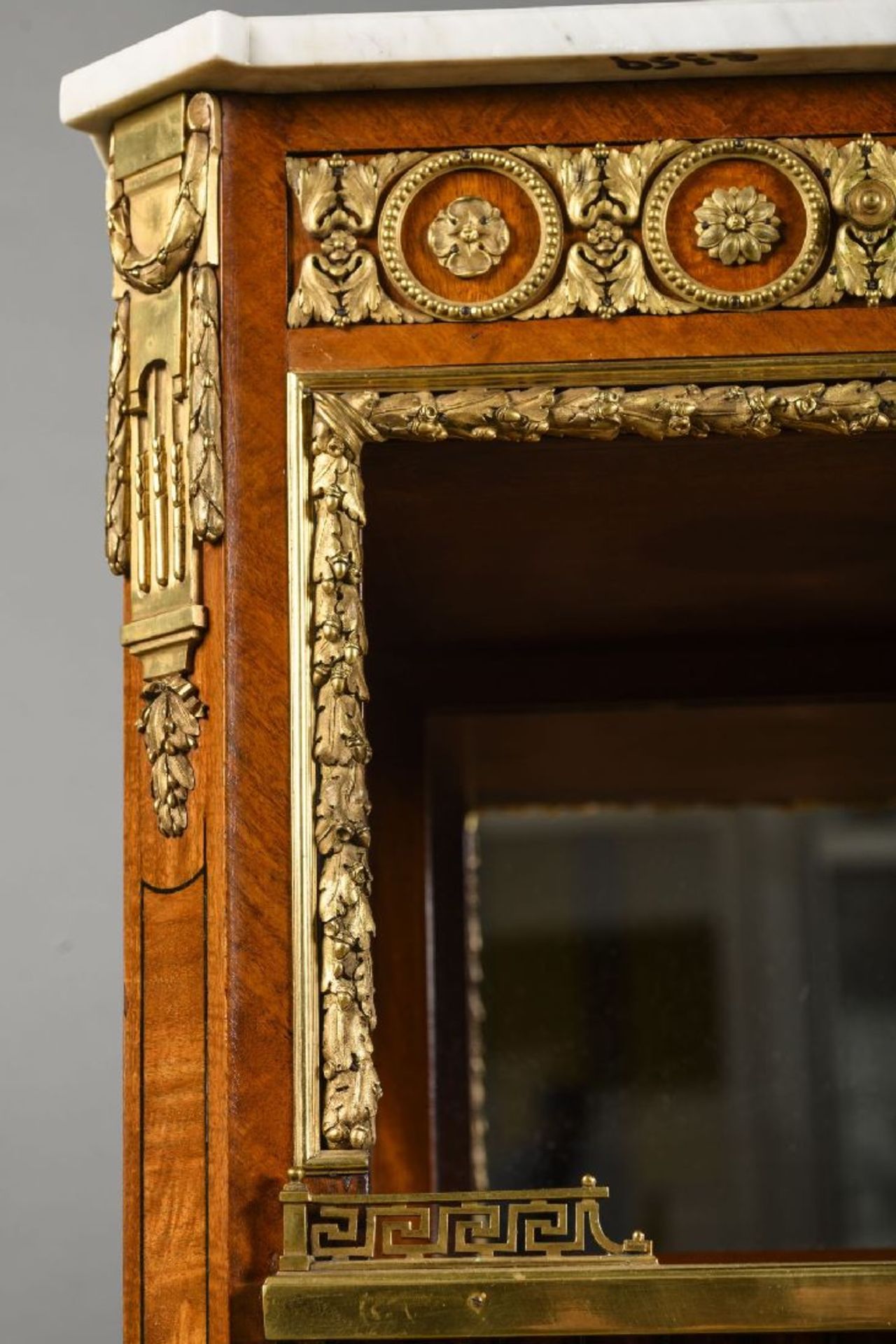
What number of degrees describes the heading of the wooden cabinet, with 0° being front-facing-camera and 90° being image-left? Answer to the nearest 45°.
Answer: approximately 0°
